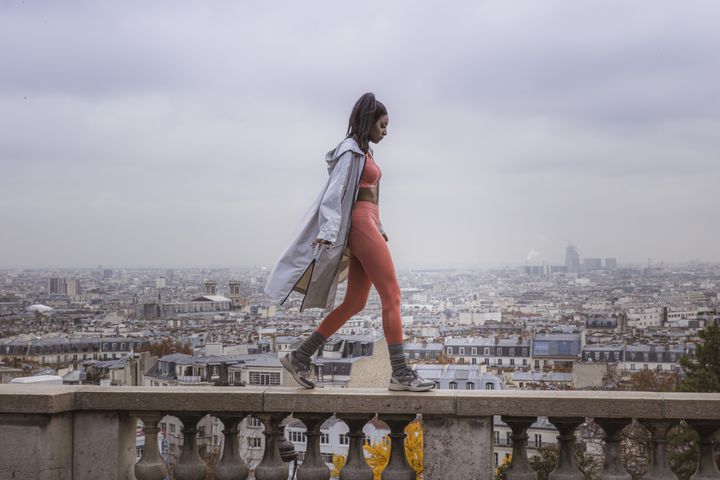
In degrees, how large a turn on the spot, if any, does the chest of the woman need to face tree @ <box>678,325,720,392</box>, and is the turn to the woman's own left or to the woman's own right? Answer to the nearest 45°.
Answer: approximately 45° to the woman's own left

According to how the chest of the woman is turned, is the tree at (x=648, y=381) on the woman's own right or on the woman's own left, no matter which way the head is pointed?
on the woman's own left

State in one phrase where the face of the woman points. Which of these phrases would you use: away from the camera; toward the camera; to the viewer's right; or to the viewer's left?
to the viewer's right

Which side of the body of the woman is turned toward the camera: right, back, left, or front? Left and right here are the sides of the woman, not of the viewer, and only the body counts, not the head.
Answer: right
